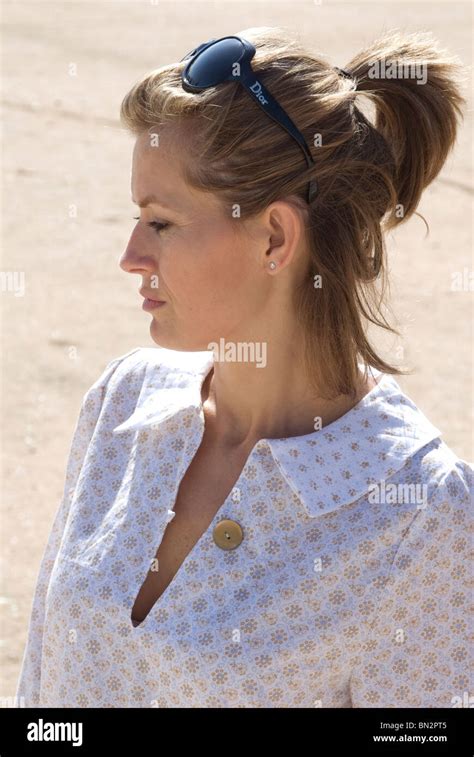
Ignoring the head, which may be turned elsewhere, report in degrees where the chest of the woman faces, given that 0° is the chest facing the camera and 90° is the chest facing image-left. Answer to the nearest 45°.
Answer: approximately 45°

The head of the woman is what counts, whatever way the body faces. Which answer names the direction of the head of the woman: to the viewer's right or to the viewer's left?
to the viewer's left
